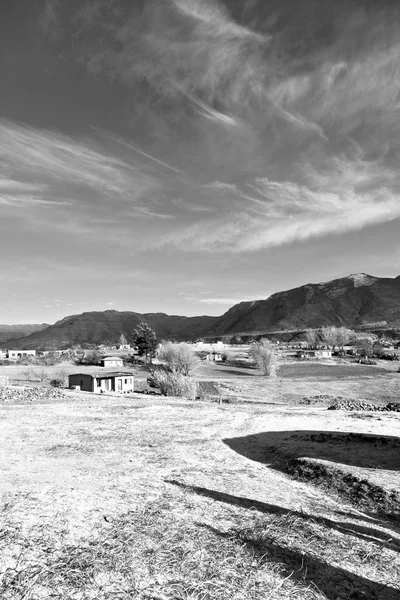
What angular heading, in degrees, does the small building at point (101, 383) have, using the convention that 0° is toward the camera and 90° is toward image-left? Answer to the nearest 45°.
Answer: approximately 315°

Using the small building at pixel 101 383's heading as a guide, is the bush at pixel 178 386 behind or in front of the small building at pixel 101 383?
in front
